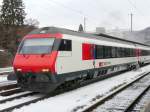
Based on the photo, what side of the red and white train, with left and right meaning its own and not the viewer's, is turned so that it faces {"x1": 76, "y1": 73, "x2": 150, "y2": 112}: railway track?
left

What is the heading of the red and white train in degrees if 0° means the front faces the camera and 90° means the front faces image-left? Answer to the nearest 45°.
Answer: approximately 45°
